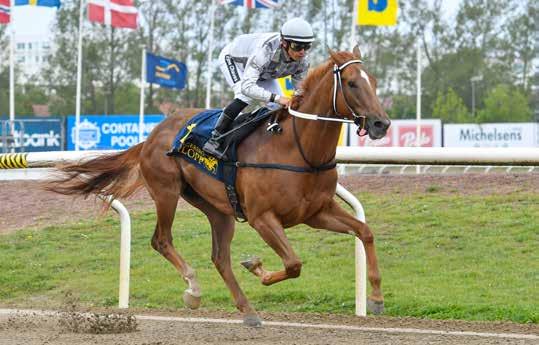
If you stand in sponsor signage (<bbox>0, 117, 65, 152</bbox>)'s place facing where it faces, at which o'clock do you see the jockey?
The jockey is roughly at 12 o'clock from the sponsor signage.

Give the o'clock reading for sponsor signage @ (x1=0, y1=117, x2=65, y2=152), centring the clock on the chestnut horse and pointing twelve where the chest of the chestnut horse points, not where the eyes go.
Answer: The sponsor signage is roughly at 7 o'clock from the chestnut horse.

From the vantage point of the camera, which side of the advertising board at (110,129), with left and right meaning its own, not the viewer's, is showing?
front

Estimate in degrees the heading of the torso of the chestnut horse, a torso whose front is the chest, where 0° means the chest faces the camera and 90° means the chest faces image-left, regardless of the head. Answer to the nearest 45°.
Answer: approximately 315°

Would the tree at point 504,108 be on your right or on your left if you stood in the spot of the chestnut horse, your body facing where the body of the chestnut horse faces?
on your left

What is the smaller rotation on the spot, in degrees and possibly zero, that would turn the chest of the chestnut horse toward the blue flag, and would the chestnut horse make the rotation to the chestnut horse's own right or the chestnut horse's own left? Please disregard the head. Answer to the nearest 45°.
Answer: approximately 135° to the chestnut horse's own left

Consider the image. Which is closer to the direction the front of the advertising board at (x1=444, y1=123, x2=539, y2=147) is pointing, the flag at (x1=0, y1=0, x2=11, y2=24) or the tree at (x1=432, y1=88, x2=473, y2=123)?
the flag

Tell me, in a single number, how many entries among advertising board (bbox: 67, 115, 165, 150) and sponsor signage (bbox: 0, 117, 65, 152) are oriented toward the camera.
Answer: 2

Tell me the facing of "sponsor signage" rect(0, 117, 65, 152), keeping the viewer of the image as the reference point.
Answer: facing the viewer

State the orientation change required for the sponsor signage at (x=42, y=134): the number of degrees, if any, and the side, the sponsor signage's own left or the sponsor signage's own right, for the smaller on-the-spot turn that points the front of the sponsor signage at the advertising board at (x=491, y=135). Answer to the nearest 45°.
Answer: approximately 90° to the sponsor signage's own left

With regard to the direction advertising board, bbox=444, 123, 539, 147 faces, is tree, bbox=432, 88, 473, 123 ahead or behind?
behind

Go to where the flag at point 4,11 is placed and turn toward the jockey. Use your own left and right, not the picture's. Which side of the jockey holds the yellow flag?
left
